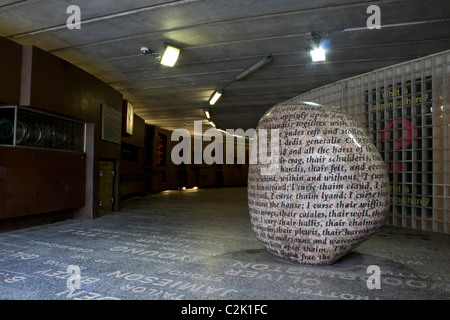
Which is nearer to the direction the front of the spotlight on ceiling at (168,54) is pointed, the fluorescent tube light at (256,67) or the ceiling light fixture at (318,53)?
the ceiling light fixture

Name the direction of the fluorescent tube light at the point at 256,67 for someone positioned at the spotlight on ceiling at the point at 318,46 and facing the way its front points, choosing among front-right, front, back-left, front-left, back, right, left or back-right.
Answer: back-right

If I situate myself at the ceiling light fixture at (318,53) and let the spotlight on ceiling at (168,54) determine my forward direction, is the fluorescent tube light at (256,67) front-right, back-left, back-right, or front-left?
front-right

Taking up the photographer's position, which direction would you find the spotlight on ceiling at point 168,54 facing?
facing the viewer and to the right of the viewer

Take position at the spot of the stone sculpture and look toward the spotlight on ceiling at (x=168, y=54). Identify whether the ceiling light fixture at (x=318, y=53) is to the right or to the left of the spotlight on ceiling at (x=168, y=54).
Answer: right

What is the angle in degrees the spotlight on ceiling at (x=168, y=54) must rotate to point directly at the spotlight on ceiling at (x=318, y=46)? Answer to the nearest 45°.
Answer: approximately 45° to its left

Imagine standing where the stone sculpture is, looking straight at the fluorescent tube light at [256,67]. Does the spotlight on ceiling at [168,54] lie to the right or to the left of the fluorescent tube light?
left

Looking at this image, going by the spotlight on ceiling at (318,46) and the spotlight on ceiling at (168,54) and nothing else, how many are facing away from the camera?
0

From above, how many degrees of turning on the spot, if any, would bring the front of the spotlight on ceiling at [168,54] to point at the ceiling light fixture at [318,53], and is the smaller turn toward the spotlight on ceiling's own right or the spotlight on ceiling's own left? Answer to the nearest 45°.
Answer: approximately 45° to the spotlight on ceiling's own left

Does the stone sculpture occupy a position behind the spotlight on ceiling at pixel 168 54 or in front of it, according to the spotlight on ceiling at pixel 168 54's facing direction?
in front

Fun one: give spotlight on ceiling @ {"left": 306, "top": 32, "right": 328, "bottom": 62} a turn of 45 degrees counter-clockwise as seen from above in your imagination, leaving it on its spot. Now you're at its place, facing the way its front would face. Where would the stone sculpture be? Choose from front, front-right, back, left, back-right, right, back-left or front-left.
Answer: front-right

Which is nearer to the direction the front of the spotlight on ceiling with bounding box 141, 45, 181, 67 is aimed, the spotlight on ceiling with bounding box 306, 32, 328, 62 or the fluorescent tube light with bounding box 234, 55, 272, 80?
the spotlight on ceiling

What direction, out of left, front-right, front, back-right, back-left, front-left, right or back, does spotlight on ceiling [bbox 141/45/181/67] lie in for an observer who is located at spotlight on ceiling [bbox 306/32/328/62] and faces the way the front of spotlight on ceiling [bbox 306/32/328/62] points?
right

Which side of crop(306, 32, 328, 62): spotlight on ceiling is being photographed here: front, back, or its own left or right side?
front
